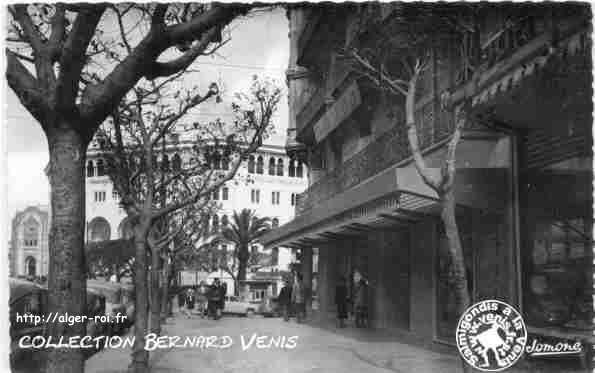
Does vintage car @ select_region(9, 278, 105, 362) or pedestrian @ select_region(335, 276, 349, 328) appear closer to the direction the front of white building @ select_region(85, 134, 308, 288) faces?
the vintage car

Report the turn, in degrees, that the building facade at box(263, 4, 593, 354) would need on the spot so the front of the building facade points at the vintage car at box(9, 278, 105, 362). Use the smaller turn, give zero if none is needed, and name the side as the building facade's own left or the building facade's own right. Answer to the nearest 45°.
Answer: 0° — it already faces it

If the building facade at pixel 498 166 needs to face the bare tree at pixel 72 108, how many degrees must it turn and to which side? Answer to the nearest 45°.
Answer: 0° — it already faces it

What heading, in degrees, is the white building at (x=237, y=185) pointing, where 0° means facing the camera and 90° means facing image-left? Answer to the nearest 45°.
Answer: approximately 0°
